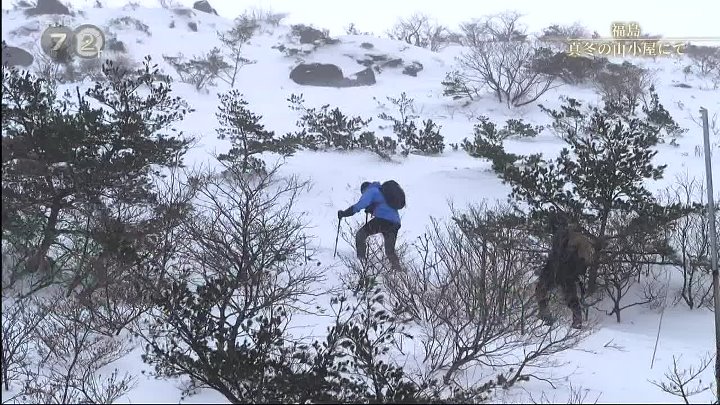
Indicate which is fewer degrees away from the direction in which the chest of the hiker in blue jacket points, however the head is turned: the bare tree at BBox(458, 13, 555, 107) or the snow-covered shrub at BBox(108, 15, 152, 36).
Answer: the snow-covered shrub

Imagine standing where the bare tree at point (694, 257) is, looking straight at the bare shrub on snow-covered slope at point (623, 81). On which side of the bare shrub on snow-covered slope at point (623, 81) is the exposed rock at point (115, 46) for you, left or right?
left

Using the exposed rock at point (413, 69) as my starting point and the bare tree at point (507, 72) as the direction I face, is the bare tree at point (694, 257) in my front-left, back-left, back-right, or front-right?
front-right

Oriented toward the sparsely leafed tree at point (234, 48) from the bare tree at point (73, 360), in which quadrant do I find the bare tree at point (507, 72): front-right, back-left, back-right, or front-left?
front-right

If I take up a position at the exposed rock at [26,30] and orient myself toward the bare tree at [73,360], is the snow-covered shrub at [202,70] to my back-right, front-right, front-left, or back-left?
front-left
